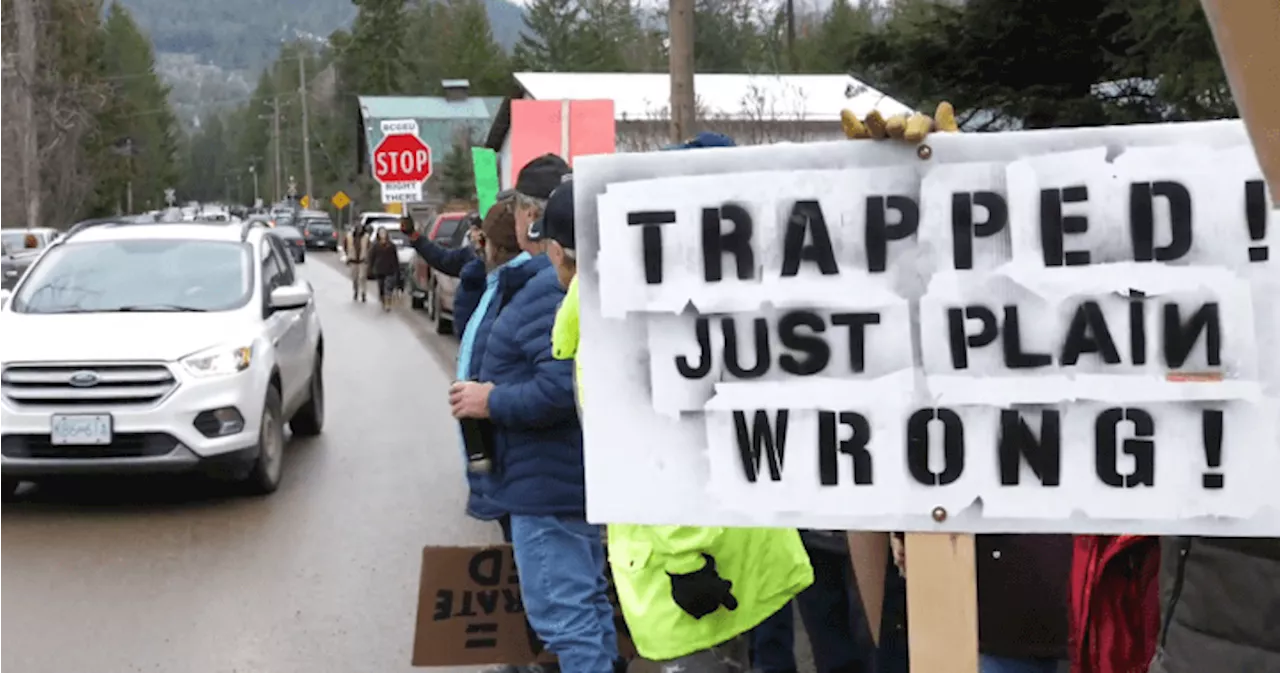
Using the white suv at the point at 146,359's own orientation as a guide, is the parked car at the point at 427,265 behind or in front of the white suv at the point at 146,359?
behind

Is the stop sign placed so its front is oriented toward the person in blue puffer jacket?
yes

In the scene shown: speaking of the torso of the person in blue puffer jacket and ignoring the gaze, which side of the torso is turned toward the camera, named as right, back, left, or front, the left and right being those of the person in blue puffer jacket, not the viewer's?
left

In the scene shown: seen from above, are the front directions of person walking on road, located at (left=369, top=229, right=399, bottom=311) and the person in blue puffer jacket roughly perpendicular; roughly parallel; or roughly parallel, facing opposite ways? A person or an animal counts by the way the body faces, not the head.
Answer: roughly perpendicular

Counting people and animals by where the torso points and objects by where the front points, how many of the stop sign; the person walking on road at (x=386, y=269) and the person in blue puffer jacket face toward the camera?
2

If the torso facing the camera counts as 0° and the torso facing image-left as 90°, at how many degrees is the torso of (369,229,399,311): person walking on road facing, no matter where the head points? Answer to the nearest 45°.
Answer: approximately 0°

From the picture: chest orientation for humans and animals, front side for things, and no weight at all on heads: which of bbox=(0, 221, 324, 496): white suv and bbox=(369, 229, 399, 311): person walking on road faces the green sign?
the person walking on road

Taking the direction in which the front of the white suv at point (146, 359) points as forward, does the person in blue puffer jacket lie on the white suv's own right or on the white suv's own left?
on the white suv's own left
